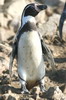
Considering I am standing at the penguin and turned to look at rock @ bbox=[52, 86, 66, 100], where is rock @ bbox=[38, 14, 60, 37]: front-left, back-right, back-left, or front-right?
back-left

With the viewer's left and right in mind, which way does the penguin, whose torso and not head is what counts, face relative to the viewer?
facing the viewer

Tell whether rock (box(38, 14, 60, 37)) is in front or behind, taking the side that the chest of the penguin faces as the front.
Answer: behind

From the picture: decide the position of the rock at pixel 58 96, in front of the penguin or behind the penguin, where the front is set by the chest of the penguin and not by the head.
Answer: in front

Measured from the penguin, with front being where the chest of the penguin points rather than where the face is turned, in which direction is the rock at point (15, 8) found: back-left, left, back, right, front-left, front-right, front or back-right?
back
